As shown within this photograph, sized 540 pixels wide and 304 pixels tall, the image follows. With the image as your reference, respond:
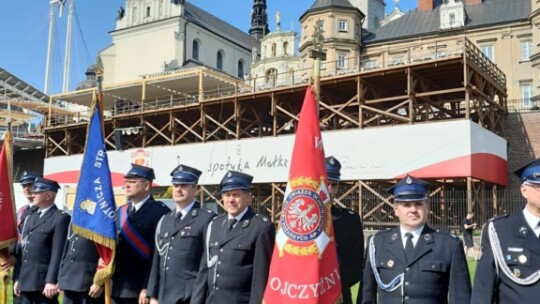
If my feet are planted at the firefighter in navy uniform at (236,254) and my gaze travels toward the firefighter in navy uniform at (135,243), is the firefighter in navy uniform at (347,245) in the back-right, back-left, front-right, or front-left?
back-right

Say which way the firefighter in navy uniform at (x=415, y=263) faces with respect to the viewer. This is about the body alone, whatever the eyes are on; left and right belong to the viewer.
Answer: facing the viewer

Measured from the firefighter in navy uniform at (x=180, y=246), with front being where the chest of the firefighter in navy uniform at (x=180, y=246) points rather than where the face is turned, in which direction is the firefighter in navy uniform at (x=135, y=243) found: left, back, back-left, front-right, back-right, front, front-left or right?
right

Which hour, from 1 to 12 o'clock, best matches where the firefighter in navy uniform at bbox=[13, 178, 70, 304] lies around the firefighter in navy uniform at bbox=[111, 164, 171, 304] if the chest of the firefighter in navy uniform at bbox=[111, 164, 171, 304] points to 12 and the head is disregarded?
the firefighter in navy uniform at bbox=[13, 178, 70, 304] is roughly at 3 o'clock from the firefighter in navy uniform at bbox=[111, 164, 171, 304].

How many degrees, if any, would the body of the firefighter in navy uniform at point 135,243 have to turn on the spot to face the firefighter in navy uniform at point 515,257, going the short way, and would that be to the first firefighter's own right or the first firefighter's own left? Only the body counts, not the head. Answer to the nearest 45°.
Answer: approximately 90° to the first firefighter's own left

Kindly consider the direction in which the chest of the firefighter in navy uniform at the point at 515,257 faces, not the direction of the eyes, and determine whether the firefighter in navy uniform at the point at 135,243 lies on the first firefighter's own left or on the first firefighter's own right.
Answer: on the first firefighter's own right

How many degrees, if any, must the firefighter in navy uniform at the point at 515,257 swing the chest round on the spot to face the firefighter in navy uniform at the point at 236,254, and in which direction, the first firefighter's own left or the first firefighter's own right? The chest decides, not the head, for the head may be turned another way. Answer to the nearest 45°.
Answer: approximately 90° to the first firefighter's own right

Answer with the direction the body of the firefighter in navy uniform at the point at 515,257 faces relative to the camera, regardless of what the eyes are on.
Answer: toward the camera

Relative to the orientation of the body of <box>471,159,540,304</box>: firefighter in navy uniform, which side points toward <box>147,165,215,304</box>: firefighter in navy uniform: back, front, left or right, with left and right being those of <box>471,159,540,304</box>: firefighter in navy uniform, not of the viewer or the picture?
right
